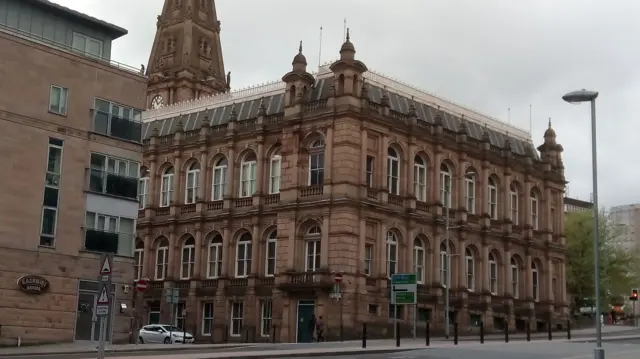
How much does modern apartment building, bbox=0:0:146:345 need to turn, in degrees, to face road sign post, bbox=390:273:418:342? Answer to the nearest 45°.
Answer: approximately 45° to its left

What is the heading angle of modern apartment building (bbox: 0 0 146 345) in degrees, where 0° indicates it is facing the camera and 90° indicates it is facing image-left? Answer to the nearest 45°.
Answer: approximately 315°

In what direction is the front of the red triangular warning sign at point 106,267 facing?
toward the camera

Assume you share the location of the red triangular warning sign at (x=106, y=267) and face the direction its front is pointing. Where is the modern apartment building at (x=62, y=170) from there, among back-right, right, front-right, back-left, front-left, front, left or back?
back

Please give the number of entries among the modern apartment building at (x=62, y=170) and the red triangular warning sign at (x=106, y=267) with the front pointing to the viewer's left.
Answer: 0

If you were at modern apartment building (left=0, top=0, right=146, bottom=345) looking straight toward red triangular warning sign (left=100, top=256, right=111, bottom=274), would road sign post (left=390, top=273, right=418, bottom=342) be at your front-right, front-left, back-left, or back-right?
front-left

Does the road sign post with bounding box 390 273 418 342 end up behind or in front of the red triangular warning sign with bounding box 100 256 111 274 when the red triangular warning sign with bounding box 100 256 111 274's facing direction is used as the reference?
behind

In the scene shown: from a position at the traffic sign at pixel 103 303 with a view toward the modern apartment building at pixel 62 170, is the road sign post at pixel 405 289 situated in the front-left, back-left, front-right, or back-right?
front-right
